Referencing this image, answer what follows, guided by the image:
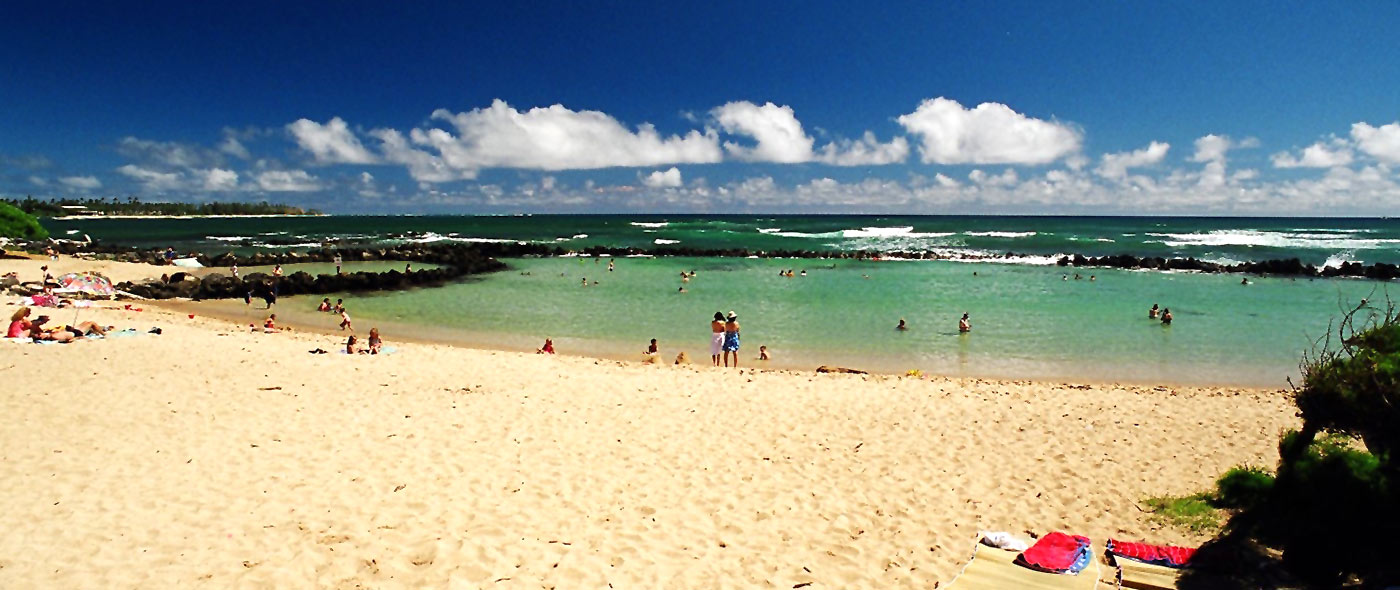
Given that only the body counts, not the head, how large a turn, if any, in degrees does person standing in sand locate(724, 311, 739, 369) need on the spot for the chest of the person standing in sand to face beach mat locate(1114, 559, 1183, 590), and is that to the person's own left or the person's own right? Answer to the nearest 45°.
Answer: approximately 180°

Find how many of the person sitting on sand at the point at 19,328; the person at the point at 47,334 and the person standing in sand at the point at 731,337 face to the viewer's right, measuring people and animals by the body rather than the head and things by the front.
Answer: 2

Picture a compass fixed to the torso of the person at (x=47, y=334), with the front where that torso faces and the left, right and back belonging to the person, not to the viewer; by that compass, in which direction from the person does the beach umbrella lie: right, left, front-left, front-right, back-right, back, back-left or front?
left

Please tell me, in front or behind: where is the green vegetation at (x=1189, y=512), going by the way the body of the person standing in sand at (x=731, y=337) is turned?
behind

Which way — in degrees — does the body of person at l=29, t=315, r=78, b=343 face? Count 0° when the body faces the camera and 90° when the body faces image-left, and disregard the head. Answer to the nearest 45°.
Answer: approximately 270°

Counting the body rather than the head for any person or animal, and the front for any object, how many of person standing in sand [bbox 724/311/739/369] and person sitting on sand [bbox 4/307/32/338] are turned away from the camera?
1

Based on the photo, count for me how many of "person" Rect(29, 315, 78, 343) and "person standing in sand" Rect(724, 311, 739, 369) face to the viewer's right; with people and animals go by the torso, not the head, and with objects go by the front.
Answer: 1

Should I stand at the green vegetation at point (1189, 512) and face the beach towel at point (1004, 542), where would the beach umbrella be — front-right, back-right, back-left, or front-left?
front-right

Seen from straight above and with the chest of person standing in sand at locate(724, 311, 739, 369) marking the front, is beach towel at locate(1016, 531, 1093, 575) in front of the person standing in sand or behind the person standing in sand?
behind

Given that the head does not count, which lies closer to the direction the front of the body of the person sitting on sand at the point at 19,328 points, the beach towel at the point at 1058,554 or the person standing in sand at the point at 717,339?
the person standing in sand

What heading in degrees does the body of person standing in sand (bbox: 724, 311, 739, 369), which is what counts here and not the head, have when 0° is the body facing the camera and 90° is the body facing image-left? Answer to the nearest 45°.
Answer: approximately 180°
